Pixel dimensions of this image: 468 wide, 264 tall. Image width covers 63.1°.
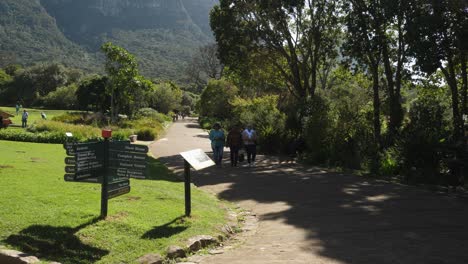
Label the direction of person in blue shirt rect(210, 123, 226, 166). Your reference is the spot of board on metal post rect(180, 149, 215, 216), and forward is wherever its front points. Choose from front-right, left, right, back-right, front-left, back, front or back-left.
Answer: back-left

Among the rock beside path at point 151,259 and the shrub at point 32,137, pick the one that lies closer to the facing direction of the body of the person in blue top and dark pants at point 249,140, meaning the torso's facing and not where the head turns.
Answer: the rock beside path

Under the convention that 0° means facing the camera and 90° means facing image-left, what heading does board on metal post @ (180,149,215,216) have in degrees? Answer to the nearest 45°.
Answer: approximately 315°

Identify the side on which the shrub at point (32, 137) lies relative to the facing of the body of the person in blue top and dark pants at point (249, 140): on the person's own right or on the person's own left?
on the person's own right

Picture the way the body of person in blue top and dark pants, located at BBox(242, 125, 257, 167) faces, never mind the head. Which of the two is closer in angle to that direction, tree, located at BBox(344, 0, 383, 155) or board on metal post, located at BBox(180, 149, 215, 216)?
the board on metal post

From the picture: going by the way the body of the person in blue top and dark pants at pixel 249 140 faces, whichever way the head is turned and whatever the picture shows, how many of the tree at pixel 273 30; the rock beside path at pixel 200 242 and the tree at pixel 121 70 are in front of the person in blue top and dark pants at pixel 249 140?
1

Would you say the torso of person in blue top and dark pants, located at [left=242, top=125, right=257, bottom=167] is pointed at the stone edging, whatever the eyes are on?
yes

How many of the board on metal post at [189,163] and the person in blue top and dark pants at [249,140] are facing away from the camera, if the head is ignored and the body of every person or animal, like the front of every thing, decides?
1

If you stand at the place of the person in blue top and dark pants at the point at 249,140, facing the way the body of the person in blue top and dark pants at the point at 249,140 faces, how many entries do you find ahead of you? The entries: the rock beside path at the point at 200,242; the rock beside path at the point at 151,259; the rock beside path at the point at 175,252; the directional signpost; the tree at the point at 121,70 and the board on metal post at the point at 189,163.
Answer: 5

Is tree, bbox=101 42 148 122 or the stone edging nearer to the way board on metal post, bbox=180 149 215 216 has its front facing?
the stone edging

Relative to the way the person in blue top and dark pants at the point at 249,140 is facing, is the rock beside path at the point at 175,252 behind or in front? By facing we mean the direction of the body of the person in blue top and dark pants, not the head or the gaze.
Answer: in front

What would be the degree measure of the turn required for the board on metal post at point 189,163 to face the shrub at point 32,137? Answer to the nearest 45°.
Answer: approximately 180°

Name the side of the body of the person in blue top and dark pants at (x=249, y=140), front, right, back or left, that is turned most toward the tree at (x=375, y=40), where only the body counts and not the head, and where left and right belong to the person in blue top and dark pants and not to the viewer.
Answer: left

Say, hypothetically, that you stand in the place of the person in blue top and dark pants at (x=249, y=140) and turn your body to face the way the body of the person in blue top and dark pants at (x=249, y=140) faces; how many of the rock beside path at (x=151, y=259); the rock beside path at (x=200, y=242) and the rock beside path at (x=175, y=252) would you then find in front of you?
3

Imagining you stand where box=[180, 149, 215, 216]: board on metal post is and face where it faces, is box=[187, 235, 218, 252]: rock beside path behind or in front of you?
in front
